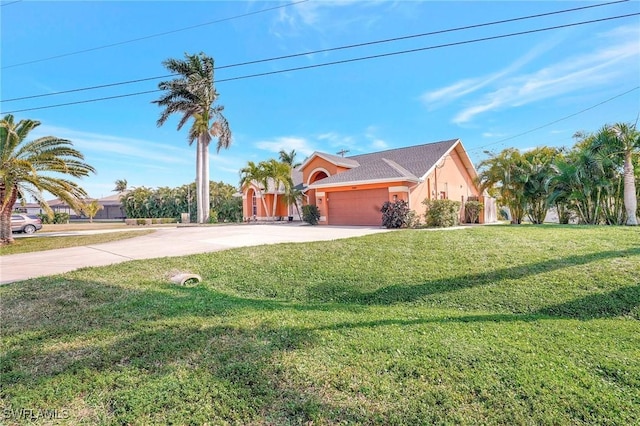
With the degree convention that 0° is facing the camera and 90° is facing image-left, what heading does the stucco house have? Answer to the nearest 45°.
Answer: approximately 45°

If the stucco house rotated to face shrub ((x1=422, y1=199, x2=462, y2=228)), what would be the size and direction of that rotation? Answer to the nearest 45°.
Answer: approximately 90° to its left

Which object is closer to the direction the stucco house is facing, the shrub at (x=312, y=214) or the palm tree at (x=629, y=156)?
the shrub

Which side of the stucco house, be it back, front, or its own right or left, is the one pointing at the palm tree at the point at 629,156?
left

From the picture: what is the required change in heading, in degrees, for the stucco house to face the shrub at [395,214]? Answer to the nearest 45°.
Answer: approximately 45° to its left

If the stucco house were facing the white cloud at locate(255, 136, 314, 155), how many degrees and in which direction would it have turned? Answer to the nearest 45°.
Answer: approximately 90° to its right

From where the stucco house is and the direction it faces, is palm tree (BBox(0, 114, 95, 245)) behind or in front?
in front

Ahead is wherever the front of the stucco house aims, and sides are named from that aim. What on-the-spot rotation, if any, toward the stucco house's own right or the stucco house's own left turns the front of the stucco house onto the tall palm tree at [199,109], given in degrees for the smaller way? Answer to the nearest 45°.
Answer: approximately 45° to the stucco house's own right

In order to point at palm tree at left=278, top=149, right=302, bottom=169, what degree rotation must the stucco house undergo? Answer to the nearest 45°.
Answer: approximately 90° to its right
